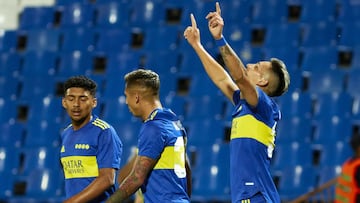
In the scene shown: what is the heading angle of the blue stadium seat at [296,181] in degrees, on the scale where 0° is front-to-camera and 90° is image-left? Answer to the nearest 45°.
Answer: approximately 0°

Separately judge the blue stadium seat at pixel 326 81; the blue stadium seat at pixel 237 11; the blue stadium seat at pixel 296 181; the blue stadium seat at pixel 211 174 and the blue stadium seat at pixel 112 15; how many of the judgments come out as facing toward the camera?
5

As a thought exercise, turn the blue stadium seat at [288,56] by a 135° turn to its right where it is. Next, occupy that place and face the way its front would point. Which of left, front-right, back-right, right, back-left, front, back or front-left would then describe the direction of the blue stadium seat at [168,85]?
front-left

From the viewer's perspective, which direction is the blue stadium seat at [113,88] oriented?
toward the camera

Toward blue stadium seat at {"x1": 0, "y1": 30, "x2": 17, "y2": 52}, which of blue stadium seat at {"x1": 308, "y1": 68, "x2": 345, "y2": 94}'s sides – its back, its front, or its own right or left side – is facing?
right

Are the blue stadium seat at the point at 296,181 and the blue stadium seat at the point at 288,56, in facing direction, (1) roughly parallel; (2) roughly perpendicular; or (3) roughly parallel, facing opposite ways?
roughly parallel

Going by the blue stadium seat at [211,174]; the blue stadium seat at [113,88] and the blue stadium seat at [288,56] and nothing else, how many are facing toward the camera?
3

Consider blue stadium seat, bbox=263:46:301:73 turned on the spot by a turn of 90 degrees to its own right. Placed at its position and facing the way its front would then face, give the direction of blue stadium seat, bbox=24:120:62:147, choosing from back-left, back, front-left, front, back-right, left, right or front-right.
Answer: front

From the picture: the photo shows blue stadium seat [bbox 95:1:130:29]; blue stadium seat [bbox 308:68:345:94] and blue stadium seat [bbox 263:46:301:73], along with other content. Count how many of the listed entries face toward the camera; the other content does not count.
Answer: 3

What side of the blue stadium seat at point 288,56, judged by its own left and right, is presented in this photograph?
front
